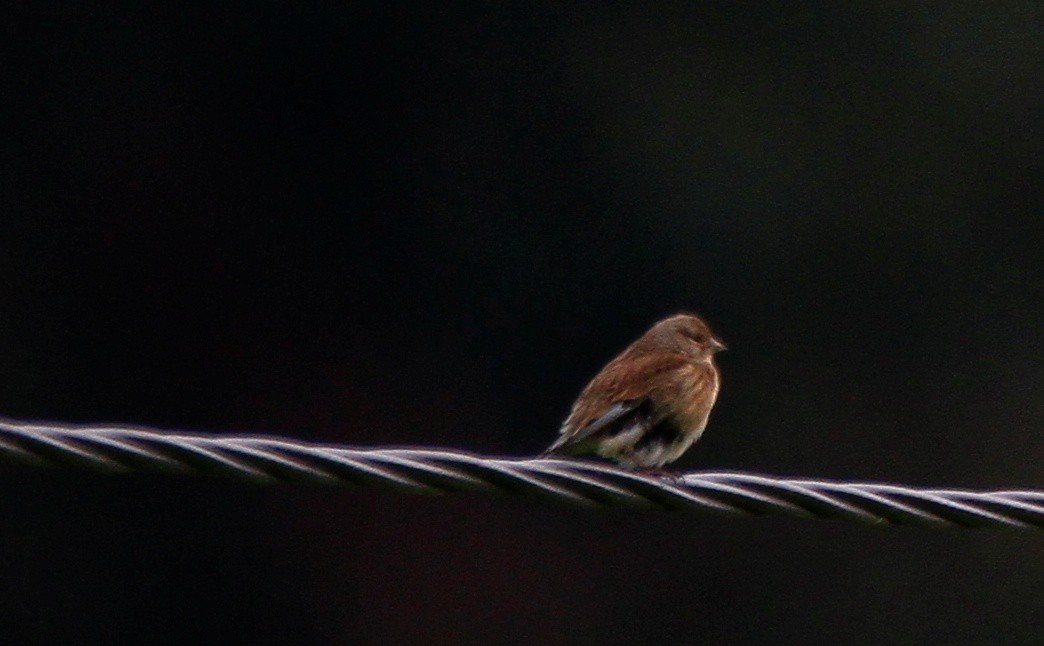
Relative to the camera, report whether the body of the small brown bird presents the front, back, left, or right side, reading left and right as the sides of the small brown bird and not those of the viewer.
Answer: right
